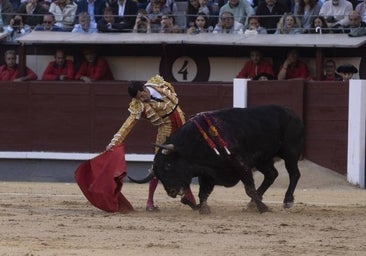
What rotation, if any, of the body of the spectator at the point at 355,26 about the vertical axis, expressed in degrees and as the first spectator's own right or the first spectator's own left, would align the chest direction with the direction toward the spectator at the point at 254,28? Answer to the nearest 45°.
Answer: approximately 90° to the first spectator's own right

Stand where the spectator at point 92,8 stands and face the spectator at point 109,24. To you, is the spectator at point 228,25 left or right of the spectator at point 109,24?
left

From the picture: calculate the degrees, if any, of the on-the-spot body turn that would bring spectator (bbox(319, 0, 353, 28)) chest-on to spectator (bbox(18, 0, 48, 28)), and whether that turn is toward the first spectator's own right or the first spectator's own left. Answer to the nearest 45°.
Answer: approximately 90° to the first spectator's own right

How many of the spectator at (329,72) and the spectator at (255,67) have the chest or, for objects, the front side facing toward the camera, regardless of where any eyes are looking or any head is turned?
2

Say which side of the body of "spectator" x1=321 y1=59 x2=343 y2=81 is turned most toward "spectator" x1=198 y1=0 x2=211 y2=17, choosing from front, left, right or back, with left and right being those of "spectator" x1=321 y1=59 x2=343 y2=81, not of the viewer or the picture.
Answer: right
